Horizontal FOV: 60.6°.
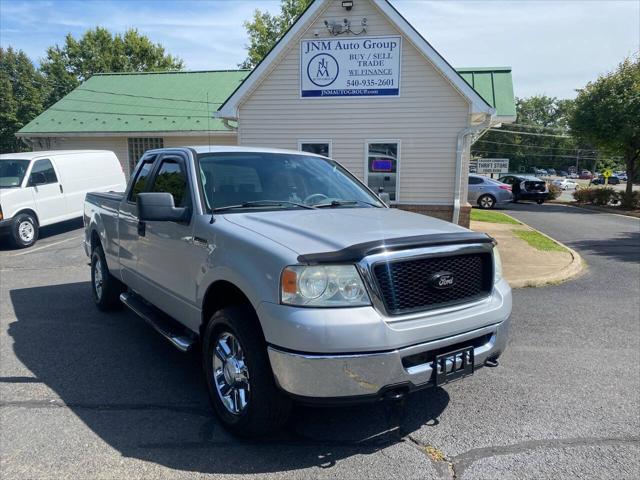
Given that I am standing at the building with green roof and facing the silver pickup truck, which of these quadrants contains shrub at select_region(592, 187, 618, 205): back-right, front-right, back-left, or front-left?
back-left

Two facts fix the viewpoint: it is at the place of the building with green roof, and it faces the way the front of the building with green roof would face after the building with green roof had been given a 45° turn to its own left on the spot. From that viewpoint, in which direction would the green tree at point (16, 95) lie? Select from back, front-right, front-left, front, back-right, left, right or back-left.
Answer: back

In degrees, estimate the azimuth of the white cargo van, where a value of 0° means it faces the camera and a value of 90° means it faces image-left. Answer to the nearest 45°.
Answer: approximately 45°

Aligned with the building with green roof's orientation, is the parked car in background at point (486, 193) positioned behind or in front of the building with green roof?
behind
